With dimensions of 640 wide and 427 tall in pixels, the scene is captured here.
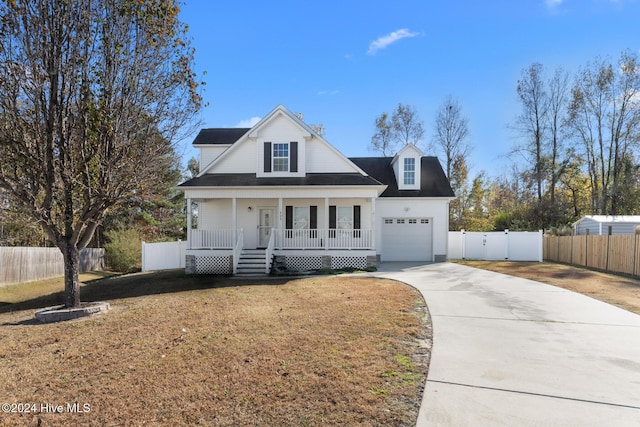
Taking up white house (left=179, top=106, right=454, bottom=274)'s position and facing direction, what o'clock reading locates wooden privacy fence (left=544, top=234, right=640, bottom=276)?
The wooden privacy fence is roughly at 9 o'clock from the white house.

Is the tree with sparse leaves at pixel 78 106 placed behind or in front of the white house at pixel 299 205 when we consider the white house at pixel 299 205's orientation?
in front

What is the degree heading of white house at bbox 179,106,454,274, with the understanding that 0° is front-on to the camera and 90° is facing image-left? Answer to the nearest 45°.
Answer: approximately 0°

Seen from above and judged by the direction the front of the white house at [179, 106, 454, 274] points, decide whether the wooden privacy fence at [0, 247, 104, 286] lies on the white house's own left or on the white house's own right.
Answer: on the white house's own right

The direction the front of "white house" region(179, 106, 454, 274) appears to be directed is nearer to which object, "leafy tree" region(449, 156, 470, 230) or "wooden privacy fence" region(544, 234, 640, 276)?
the wooden privacy fence

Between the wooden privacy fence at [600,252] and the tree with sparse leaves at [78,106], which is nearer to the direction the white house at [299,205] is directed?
the tree with sparse leaves

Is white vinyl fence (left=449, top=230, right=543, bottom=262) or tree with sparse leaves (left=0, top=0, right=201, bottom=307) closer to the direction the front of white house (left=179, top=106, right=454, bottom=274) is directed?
the tree with sparse leaves

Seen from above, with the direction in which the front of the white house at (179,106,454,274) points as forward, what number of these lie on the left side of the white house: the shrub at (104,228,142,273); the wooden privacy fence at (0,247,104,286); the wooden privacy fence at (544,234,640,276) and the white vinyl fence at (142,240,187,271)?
1

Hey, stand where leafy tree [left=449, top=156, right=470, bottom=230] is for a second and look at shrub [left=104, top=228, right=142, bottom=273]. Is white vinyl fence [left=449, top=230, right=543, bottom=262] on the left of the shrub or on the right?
left
